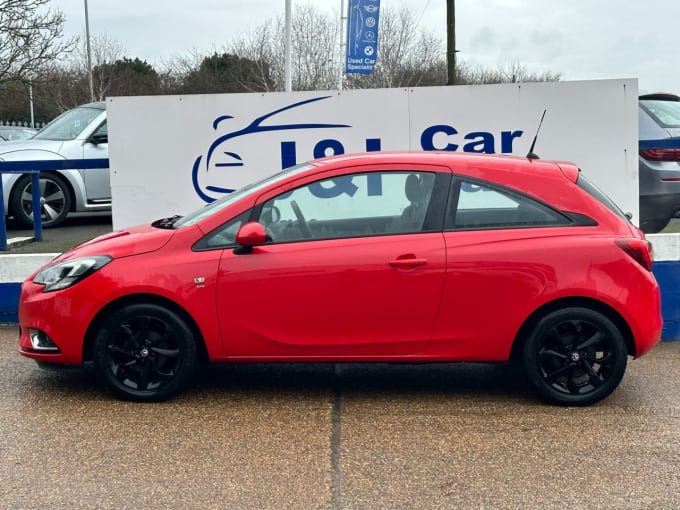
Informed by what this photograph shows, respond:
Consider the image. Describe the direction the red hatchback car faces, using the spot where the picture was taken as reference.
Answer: facing to the left of the viewer

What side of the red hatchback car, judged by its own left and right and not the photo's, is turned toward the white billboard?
right

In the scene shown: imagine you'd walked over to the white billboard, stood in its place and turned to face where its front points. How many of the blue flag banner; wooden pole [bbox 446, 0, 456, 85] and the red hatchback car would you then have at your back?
2

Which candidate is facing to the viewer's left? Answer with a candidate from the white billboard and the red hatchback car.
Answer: the red hatchback car

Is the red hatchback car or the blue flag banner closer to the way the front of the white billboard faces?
the red hatchback car

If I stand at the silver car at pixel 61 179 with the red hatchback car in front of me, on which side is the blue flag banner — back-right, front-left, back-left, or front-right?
back-left

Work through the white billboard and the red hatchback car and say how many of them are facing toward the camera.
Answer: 1

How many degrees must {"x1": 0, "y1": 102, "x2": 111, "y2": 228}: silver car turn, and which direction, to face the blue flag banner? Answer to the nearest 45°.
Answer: approximately 180°

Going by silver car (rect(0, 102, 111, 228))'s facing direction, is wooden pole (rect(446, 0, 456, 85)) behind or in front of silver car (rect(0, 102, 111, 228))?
behind

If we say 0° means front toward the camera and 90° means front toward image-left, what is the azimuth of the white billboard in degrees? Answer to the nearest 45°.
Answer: approximately 0°

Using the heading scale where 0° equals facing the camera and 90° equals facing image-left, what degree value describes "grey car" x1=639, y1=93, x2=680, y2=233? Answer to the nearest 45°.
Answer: approximately 135°

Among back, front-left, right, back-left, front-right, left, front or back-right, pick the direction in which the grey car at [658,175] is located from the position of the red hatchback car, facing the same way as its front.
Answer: back-right

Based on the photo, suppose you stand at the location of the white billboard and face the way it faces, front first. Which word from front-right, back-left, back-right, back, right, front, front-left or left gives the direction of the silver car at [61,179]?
back-right

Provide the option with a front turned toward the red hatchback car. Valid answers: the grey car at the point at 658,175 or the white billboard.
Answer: the white billboard
